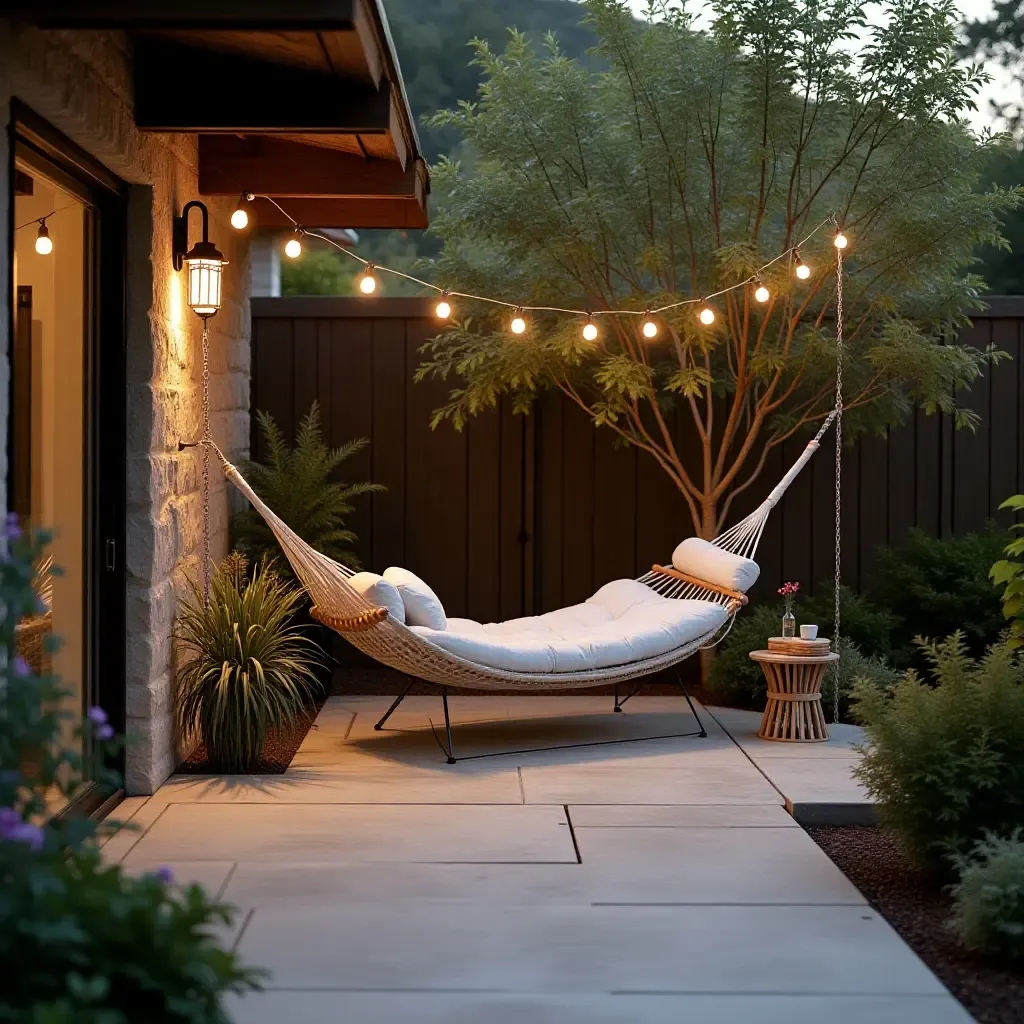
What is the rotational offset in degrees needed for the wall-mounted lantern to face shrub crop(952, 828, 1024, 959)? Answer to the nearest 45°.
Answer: approximately 45° to its right

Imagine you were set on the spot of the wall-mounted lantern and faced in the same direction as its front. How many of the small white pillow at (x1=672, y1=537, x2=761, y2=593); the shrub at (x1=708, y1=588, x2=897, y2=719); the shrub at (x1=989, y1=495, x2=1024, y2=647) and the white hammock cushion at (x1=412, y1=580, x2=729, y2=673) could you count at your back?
0

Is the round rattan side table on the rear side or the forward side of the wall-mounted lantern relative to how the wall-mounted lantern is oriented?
on the forward side

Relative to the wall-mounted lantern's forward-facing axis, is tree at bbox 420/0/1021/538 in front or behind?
in front

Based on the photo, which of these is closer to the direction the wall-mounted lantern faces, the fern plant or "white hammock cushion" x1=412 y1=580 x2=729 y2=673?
the white hammock cushion

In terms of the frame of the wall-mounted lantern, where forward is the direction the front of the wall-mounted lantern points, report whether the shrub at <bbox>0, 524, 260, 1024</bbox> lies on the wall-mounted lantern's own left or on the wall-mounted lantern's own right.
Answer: on the wall-mounted lantern's own right

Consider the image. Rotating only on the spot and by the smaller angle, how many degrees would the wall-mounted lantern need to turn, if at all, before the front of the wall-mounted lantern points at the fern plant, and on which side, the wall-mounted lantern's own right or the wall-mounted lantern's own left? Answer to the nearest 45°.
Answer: approximately 90° to the wall-mounted lantern's own left

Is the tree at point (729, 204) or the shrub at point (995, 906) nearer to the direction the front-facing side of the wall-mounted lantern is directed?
the tree

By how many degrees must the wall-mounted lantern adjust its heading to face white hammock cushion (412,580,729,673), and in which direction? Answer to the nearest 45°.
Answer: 0° — it already faces it

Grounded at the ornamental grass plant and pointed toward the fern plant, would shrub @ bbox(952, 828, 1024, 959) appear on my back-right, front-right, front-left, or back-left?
back-right

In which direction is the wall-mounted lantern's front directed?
to the viewer's right
